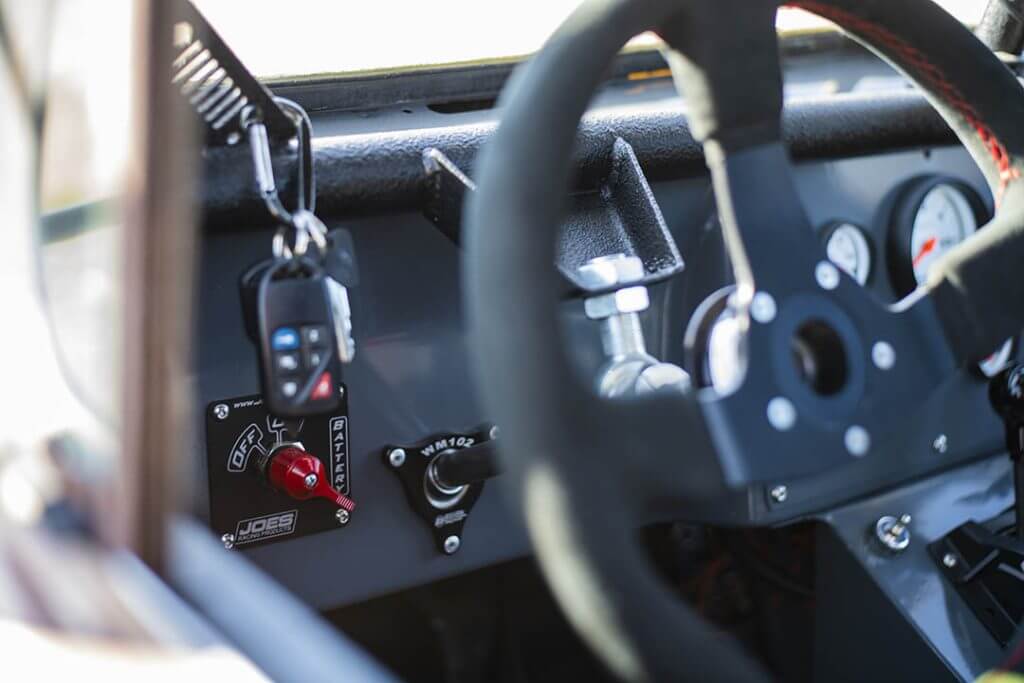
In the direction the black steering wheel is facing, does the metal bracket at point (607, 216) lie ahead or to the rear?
to the rear

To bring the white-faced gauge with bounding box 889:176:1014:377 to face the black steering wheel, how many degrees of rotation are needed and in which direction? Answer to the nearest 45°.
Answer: approximately 45° to its right

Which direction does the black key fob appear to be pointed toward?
toward the camera

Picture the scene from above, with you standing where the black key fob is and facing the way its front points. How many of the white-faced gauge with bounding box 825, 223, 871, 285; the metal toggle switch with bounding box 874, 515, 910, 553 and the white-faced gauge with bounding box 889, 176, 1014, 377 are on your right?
0

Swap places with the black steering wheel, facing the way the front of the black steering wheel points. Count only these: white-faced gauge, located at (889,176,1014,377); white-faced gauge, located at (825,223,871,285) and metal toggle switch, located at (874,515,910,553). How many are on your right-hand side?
0

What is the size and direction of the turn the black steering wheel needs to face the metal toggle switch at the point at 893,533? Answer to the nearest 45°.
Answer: approximately 135° to its left

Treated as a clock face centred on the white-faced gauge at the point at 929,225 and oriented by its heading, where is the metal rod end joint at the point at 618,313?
The metal rod end joint is roughly at 2 o'clock from the white-faced gauge.

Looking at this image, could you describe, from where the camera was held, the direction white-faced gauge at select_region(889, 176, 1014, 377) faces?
facing the viewer and to the right of the viewer

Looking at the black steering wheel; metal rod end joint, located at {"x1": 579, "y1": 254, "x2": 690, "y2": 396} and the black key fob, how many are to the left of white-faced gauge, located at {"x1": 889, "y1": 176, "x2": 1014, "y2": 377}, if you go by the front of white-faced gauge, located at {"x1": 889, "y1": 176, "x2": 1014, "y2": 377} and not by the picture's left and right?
0

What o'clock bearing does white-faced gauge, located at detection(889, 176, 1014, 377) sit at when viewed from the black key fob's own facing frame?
The white-faced gauge is roughly at 8 o'clock from the black key fob.

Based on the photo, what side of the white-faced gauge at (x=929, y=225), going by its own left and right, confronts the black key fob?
right

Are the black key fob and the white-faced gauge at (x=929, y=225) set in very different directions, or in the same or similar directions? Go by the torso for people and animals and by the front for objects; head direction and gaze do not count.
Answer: same or similar directions

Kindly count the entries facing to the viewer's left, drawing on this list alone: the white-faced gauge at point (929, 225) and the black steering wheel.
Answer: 0

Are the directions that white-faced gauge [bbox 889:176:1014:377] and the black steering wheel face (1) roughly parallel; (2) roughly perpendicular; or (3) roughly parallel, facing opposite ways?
roughly parallel

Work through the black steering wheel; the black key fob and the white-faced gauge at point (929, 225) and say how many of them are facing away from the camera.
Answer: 0

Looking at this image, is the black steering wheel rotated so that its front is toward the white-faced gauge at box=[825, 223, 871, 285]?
no
